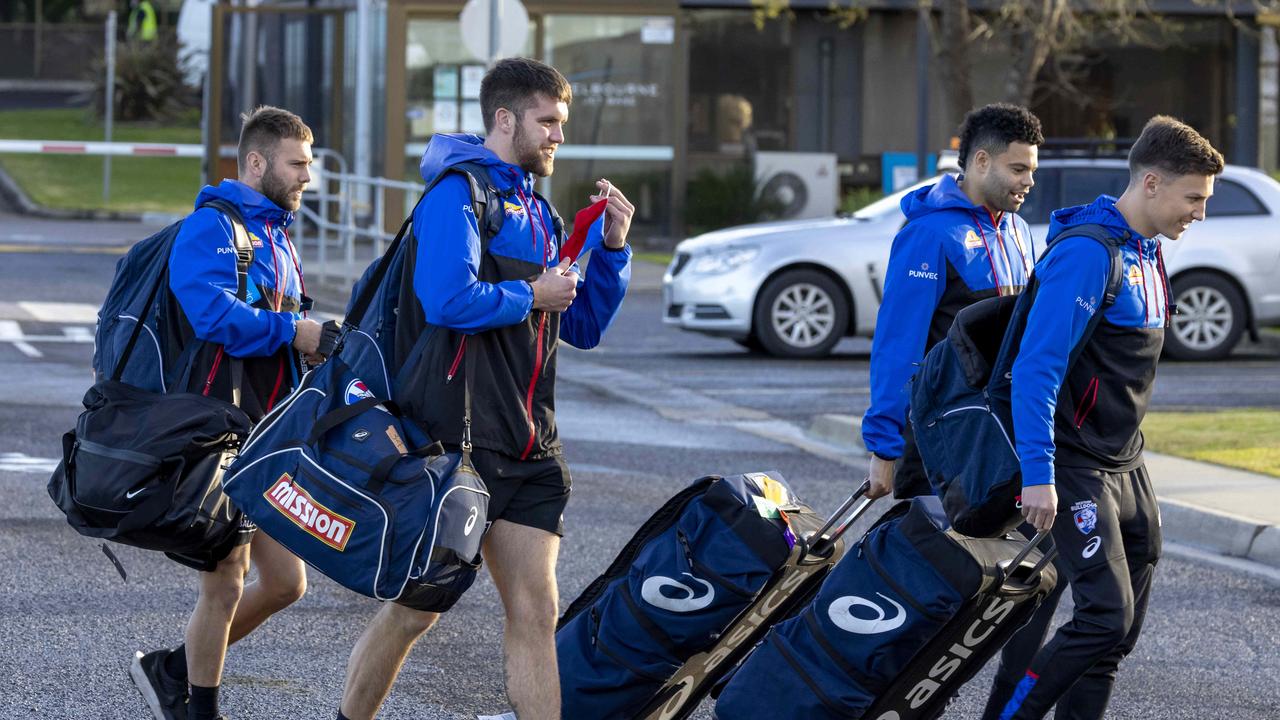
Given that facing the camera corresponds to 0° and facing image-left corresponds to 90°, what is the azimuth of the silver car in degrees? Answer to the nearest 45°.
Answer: approximately 90°

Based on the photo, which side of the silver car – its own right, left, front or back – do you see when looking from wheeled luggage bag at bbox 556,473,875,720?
left

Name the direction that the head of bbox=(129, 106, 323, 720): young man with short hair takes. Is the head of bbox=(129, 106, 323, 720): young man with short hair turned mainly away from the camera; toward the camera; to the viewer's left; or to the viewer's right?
to the viewer's right

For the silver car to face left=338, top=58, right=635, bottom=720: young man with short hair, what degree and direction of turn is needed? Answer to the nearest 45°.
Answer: approximately 90° to its left

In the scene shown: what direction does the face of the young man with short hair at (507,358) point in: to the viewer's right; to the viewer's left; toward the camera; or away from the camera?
to the viewer's right

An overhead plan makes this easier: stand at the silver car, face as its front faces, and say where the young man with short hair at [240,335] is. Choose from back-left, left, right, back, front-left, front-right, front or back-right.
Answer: left

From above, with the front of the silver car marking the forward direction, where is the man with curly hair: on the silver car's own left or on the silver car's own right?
on the silver car's own left

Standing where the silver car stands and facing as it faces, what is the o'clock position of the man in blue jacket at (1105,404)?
The man in blue jacket is roughly at 9 o'clock from the silver car.

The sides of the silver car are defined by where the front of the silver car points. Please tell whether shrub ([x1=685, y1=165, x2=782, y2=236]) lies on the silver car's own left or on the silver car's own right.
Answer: on the silver car's own right

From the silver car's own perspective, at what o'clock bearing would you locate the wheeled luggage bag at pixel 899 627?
The wheeled luggage bag is roughly at 9 o'clock from the silver car.

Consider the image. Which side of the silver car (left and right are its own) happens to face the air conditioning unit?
right
